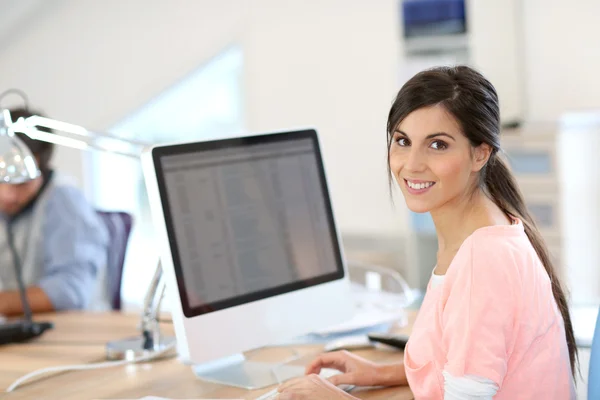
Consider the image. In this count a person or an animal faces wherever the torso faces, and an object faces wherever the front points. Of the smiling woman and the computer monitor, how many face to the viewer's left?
1

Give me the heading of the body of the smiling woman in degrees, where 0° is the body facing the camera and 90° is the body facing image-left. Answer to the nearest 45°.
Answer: approximately 90°

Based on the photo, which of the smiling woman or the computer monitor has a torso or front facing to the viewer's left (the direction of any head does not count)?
the smiling woman

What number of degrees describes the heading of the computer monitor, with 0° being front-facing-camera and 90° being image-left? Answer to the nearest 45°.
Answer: approximately 315°
